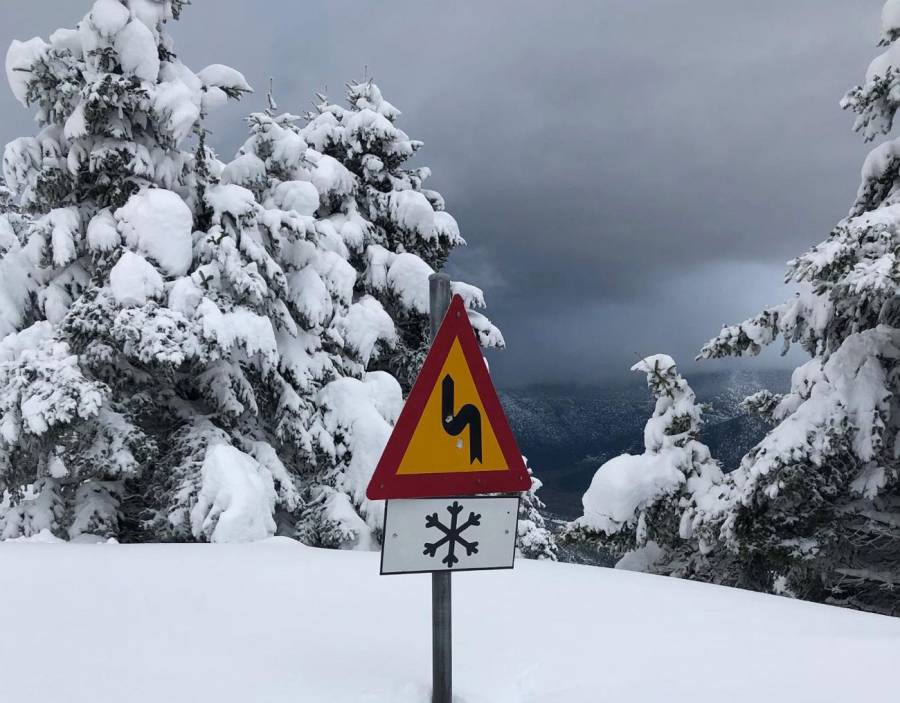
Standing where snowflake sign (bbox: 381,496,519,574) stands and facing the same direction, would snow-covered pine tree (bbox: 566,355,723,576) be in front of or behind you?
behind

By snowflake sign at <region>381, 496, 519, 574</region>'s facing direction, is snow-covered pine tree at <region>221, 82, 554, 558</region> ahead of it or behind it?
behind

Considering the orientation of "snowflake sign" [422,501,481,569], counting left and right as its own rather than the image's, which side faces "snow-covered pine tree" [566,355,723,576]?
back

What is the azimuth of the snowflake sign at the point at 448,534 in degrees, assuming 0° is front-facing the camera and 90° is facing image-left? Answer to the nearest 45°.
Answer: approximately 0°

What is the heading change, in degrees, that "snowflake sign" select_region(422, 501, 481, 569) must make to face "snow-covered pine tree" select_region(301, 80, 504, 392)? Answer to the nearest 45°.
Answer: approximately 180°

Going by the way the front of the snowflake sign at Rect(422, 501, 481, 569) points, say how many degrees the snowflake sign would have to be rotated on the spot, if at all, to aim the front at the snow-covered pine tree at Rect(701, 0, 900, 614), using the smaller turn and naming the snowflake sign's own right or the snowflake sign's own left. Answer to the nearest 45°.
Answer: approximately 135° to the snowflake sign's own left

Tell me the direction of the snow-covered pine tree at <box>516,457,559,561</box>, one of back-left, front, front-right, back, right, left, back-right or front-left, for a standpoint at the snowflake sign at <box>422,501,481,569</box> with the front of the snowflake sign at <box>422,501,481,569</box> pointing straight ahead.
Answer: back

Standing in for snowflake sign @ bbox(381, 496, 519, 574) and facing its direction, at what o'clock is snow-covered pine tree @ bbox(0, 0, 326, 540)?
The snow-covered pine tree is roughly at 5 o'clock from the snowflake sign.

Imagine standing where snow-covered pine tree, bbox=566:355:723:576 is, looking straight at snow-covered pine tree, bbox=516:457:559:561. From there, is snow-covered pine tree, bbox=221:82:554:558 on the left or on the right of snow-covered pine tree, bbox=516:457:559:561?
left
